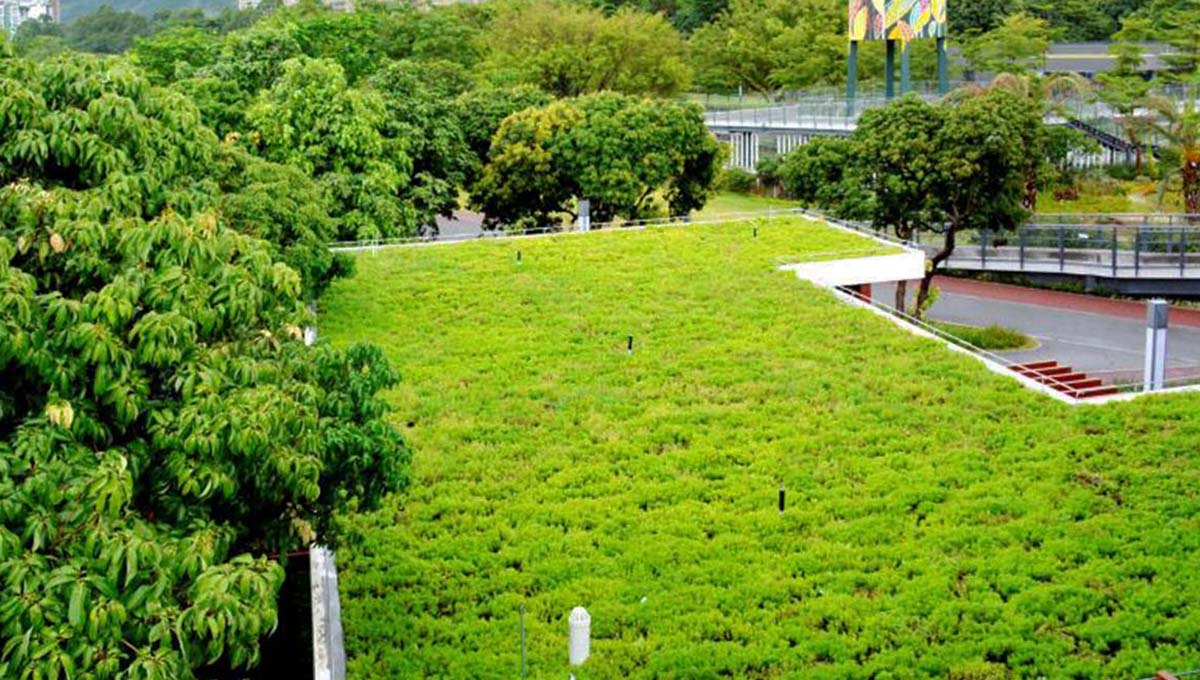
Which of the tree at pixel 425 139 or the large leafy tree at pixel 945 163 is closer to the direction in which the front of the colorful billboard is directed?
the large leafy tree

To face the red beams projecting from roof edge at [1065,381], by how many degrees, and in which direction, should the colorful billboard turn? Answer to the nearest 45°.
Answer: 0° — it already faces it

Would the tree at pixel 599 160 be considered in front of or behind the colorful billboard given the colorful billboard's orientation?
in front

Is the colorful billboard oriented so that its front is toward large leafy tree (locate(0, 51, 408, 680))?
yes

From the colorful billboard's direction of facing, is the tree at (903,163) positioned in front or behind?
in front

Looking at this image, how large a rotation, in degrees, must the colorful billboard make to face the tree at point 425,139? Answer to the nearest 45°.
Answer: approximately 45° to its right

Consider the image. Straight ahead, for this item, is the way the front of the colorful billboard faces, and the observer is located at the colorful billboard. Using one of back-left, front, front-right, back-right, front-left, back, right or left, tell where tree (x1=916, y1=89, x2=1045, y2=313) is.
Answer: front

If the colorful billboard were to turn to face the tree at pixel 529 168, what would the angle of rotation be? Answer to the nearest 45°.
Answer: approximately 45° to its right

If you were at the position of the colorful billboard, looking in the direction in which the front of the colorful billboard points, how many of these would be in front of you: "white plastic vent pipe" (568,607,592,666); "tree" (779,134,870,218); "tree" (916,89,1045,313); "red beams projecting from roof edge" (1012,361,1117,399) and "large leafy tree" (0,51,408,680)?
5

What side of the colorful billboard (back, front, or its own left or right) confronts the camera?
front

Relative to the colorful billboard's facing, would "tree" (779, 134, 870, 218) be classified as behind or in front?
in front

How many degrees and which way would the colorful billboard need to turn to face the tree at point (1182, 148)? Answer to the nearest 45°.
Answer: approximately 45° to its left

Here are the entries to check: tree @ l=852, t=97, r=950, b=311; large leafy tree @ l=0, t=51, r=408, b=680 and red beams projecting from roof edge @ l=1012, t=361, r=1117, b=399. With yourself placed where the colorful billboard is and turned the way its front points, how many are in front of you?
3
